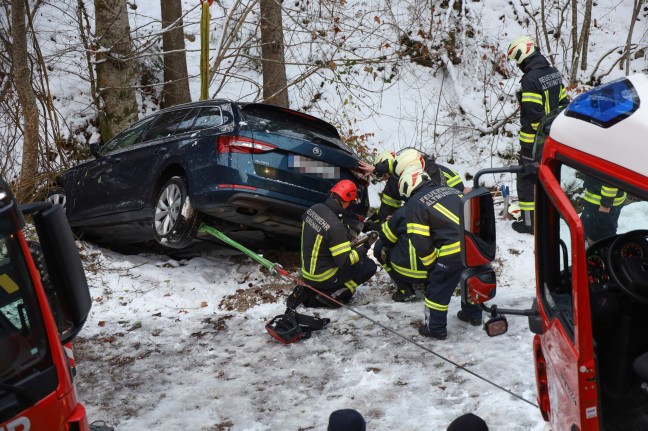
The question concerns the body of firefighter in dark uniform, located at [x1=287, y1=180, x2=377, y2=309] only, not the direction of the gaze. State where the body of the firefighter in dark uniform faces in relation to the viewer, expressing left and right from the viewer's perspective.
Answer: facing away from the viewer and to the right of the viewer

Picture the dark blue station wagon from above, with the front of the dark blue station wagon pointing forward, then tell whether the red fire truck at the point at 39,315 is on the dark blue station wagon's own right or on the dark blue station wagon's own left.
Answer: on the dark blue station wagon's own left

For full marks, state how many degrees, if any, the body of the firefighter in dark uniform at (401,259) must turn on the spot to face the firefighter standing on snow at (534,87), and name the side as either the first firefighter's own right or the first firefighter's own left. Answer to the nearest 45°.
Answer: approximately 90° to the first firefighter's own right

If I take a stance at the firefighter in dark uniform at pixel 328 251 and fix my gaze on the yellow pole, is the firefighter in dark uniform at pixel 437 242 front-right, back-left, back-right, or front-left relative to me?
back-right

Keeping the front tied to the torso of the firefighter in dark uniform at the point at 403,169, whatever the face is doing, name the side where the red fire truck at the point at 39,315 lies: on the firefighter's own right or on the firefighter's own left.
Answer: on the firefighter's own left

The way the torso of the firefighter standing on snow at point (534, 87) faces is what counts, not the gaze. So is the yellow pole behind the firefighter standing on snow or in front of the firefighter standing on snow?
in front

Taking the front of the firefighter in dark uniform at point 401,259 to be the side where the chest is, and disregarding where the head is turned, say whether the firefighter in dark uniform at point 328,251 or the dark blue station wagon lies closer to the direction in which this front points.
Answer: the dark blue station wagon

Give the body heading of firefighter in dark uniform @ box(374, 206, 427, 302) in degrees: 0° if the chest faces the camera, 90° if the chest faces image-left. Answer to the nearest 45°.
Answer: approximately 135°

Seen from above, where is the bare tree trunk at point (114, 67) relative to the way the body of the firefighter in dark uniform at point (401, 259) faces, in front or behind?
in front

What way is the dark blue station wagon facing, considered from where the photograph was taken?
facing away from the viewer and to the left of the viewer

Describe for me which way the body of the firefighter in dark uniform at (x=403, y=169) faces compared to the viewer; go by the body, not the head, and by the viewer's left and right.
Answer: facing to the left of the viewer

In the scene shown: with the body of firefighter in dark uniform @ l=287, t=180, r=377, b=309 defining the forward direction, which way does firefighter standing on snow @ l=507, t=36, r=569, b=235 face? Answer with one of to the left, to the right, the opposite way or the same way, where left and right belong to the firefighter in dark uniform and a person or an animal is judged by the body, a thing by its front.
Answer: to the left

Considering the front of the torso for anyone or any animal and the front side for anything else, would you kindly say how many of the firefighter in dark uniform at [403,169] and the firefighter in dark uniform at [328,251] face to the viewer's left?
1
